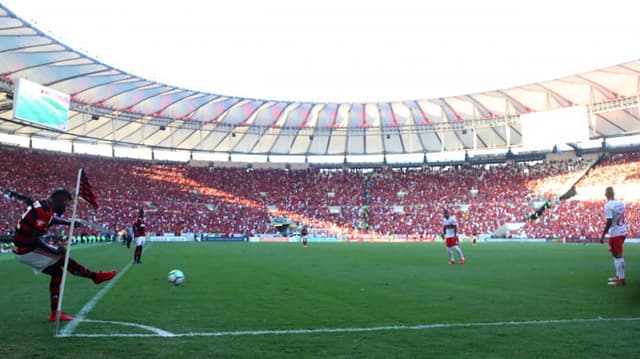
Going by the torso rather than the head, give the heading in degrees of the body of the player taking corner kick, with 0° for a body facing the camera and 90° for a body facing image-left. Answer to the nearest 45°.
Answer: approximately 270°

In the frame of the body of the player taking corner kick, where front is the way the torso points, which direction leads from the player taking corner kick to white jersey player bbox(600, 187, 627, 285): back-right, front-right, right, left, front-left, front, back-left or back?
front
